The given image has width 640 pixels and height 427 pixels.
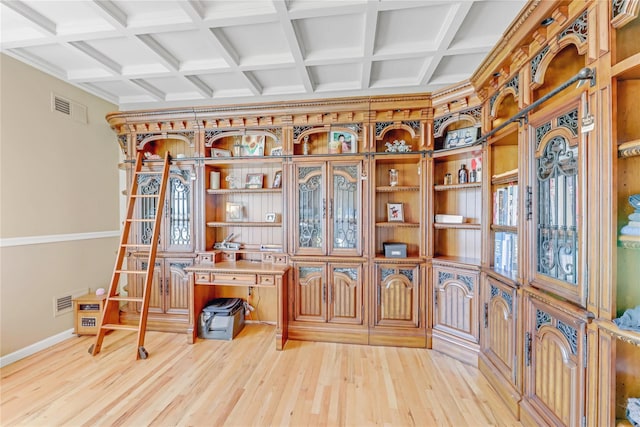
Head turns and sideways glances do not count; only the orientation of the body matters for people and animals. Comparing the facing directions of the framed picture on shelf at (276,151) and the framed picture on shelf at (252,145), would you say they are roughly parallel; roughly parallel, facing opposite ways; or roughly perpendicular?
roughly parallel

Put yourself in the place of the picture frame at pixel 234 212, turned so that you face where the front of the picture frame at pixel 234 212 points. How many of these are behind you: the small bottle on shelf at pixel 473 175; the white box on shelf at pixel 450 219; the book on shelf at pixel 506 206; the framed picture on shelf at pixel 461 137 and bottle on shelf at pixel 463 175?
0

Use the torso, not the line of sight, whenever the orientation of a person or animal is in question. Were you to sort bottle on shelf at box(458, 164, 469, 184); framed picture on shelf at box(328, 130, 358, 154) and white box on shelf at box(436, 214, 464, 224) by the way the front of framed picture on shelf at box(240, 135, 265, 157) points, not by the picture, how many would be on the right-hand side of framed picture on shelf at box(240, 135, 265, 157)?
0

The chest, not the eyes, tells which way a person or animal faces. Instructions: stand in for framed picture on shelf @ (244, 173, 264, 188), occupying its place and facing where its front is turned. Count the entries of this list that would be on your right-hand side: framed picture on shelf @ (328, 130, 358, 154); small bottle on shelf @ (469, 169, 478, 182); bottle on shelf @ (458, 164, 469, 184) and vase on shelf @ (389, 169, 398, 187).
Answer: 0

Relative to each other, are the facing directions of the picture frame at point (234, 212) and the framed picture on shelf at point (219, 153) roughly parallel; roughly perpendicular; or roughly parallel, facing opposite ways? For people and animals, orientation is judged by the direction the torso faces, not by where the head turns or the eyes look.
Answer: roughly parallel

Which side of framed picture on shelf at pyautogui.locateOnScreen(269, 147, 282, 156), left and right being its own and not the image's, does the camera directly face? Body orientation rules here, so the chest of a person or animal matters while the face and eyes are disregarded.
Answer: front

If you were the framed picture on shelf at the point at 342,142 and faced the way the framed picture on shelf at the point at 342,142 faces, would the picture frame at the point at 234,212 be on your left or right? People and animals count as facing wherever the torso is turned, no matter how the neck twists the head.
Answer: on your right

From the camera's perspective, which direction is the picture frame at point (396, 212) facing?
toward the camera

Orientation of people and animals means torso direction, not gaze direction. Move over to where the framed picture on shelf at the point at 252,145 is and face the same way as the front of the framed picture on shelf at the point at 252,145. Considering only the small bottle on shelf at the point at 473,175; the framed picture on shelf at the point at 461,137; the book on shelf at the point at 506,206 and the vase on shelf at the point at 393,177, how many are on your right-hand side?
0

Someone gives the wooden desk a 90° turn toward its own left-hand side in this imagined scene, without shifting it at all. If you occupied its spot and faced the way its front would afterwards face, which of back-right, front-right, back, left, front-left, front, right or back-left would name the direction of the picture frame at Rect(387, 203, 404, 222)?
front

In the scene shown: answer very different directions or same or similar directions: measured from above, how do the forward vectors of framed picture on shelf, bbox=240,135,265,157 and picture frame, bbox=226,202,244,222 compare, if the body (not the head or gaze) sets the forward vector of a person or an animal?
same or similar directions

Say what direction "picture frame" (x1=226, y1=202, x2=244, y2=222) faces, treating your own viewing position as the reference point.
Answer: facing the viewer

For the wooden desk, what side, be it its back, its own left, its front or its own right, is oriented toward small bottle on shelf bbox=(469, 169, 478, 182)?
left

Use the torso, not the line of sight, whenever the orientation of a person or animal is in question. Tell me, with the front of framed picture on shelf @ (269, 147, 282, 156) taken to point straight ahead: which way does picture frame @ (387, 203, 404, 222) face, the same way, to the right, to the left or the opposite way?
the same way

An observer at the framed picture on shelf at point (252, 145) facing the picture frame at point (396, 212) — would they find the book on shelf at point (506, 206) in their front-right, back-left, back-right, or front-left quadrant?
front-right

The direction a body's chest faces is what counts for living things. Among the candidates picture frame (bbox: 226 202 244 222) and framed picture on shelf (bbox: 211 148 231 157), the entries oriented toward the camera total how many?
2

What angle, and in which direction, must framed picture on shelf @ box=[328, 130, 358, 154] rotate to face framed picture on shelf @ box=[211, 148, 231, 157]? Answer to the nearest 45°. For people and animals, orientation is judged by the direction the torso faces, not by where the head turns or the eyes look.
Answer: approximately 90° to its right

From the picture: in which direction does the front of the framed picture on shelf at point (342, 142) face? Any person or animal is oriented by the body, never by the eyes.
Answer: toward the camera

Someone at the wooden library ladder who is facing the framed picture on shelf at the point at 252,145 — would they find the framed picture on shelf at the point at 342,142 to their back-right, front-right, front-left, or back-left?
front-right

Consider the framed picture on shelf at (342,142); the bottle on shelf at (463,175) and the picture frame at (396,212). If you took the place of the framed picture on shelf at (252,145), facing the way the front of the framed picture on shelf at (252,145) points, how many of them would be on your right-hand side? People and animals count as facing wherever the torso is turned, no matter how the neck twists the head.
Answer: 0

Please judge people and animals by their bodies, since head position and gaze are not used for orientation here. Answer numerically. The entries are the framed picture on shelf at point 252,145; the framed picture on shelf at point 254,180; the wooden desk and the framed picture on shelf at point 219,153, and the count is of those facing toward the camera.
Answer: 4
